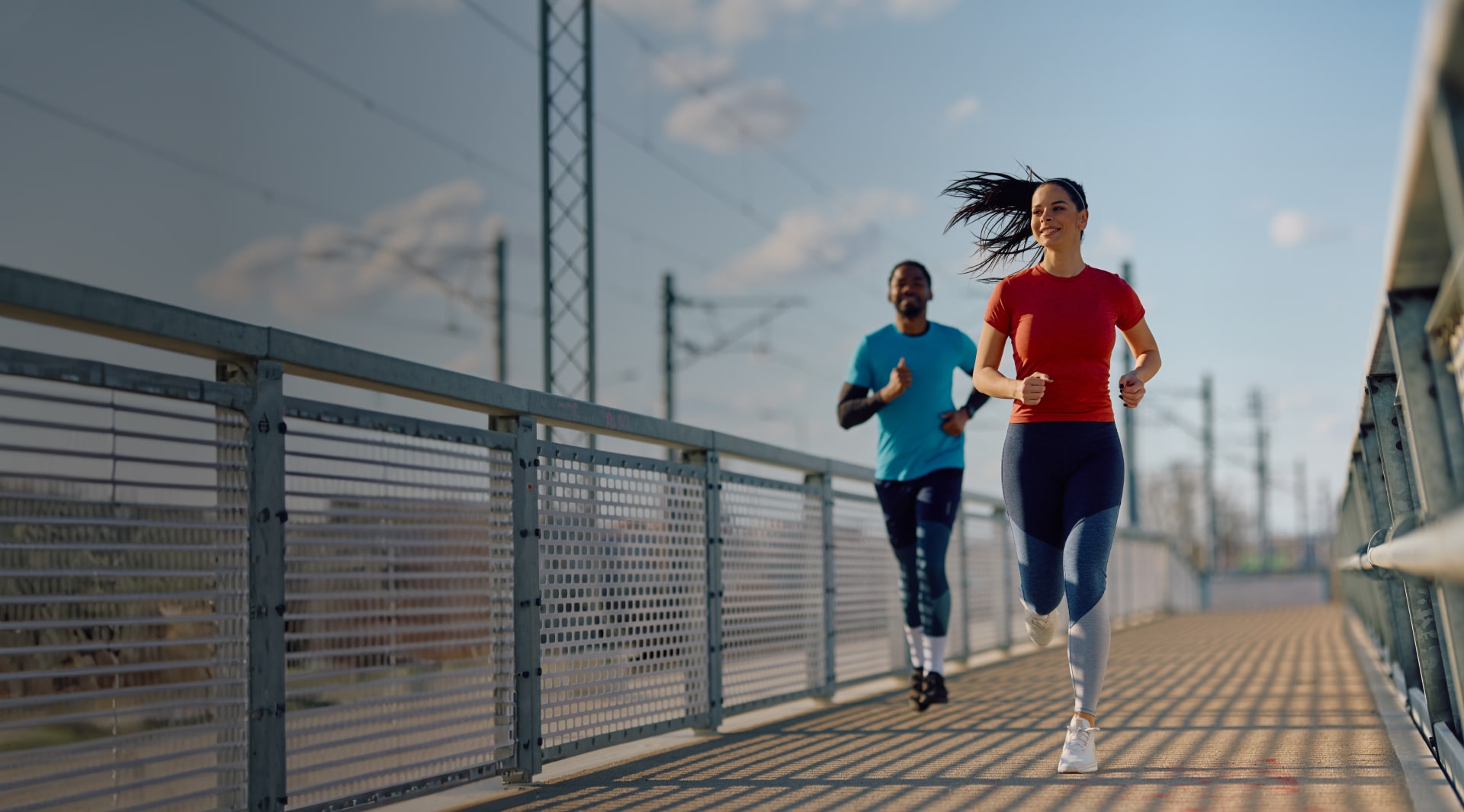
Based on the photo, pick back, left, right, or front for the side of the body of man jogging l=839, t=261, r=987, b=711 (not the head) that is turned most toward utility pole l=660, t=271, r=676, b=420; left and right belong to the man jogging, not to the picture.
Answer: back

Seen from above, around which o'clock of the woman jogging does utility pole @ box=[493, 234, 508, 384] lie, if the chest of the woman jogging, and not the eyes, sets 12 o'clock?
The utility pole is roughly at 5 o'clock from the woman jogging.

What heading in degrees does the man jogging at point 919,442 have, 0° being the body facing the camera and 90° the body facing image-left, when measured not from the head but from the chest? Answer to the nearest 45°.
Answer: approximately 0°

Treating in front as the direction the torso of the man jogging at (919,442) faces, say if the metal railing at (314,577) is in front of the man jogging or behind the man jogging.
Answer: in front

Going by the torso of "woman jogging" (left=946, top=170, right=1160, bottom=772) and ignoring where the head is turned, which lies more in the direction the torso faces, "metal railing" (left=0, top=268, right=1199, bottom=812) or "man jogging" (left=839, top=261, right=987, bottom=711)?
the metal railing

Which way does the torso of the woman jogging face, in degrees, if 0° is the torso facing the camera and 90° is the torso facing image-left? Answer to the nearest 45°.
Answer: approximately 0°

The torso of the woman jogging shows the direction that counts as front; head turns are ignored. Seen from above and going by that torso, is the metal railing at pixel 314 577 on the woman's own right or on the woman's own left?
on the woman's own right

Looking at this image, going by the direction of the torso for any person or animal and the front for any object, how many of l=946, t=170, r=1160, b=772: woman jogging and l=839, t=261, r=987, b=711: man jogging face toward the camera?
2

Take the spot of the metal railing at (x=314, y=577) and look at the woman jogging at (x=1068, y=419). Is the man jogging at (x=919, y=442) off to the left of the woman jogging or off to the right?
left

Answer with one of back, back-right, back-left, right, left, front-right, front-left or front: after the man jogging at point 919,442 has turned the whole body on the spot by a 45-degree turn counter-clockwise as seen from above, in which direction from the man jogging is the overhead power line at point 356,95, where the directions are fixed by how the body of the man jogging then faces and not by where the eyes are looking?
back

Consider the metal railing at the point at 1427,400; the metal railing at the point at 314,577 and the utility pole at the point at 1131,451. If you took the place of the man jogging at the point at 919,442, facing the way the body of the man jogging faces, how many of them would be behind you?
1

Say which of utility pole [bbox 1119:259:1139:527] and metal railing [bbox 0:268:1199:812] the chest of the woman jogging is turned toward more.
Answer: the metal railing

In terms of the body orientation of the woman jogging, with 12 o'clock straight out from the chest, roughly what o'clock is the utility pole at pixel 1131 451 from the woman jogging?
The utility pole is roughly at 6 o'clock from the woman jogging.
